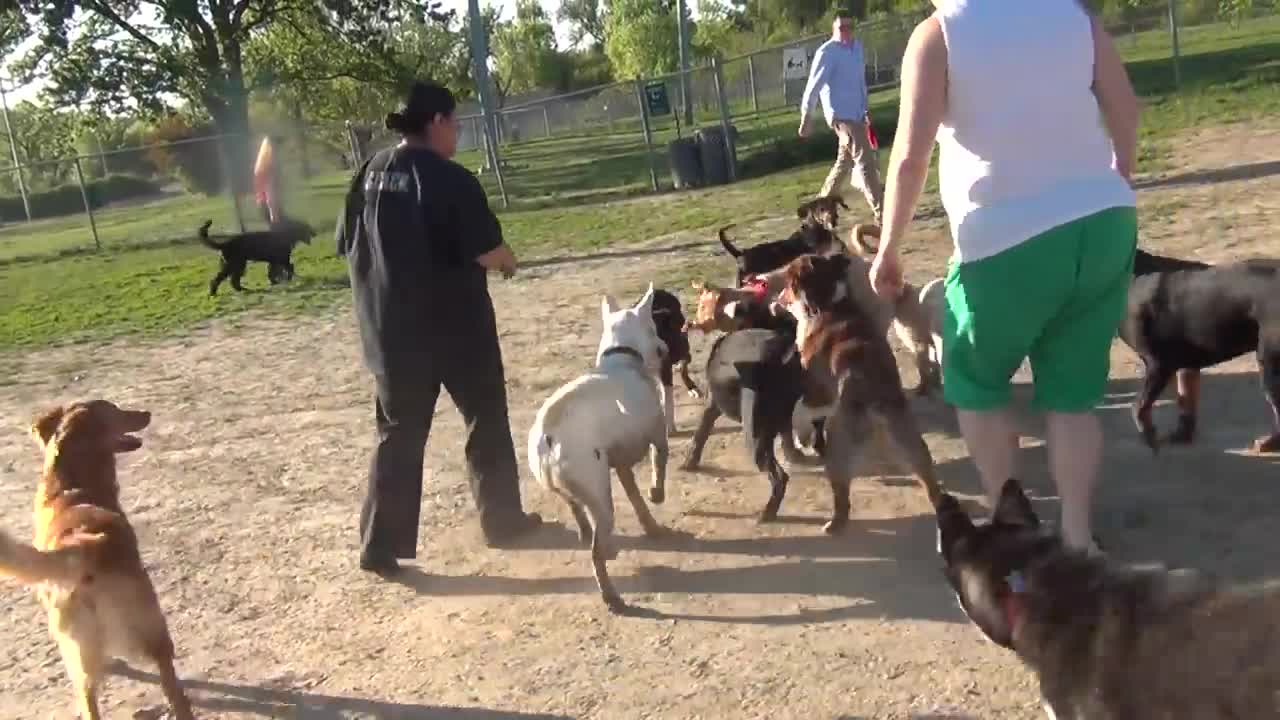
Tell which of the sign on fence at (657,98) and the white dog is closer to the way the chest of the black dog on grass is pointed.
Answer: the sign on fence

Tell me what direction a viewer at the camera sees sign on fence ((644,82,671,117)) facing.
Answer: facing the viewer

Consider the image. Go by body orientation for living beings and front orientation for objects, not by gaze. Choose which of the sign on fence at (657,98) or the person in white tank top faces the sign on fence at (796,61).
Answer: the person in white tank top

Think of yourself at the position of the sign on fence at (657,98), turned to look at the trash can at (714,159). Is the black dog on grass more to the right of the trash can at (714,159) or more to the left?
right

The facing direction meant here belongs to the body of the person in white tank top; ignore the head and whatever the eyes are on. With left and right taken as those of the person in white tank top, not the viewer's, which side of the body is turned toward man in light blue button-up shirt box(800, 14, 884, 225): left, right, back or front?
front

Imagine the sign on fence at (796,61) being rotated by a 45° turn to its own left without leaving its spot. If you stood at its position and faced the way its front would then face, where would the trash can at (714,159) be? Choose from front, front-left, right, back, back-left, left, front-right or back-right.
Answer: front-right

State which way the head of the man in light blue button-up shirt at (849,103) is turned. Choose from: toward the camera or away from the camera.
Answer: toward the camera

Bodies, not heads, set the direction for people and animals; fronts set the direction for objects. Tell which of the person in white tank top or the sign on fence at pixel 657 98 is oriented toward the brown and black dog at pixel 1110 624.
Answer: the sign on fence

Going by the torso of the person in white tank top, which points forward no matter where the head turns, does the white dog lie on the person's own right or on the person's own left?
on the person's own left

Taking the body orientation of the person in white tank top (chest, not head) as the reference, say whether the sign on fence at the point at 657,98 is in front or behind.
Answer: in front

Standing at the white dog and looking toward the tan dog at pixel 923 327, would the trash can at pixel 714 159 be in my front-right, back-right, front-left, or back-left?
front-left

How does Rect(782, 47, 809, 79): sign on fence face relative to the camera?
toward the camera

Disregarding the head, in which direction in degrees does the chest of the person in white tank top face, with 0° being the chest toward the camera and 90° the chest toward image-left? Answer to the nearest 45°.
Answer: approximately 180°

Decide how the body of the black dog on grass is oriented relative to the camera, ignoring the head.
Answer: to the viewer's right
